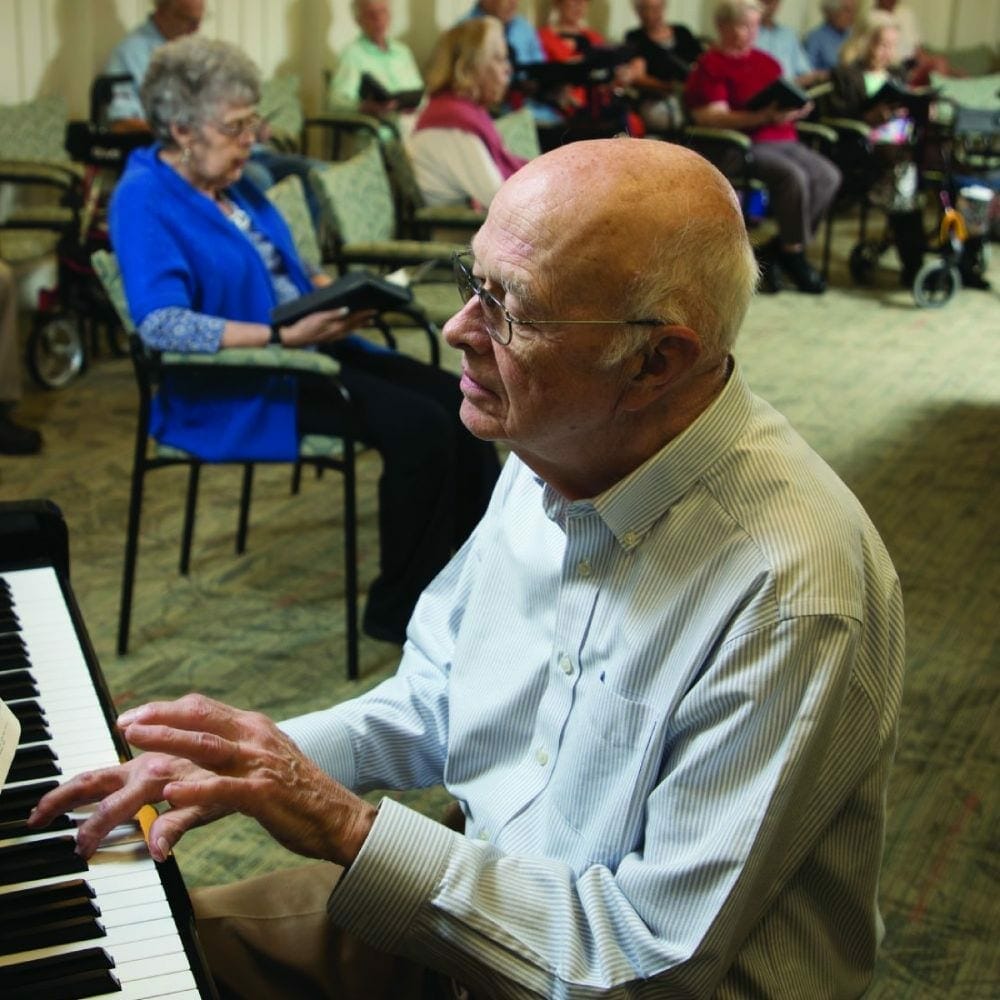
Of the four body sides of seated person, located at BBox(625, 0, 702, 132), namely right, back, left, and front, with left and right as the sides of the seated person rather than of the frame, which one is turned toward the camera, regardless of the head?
front

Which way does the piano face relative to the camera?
to the viewer's right

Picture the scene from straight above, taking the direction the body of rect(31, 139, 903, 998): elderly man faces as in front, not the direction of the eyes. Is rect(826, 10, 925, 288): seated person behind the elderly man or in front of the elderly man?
behind

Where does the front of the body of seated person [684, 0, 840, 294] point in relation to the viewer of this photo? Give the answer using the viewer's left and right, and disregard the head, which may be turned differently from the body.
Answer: facing the viewer and to the right of the viewer

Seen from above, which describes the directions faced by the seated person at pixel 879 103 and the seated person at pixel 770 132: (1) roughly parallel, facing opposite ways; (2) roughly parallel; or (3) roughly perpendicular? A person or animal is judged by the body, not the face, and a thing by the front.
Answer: roughly parallel

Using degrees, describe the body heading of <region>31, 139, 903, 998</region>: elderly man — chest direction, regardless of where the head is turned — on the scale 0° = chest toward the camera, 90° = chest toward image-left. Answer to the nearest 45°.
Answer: approximately 45°

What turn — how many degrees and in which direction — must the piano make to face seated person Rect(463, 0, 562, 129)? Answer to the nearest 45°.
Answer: approximately 90° to its left

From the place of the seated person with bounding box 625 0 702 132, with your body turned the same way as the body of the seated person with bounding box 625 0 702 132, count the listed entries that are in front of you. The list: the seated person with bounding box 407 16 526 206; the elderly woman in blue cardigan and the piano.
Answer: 3

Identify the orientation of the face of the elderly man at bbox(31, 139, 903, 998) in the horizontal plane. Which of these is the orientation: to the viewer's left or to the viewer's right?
to the viewer's left
